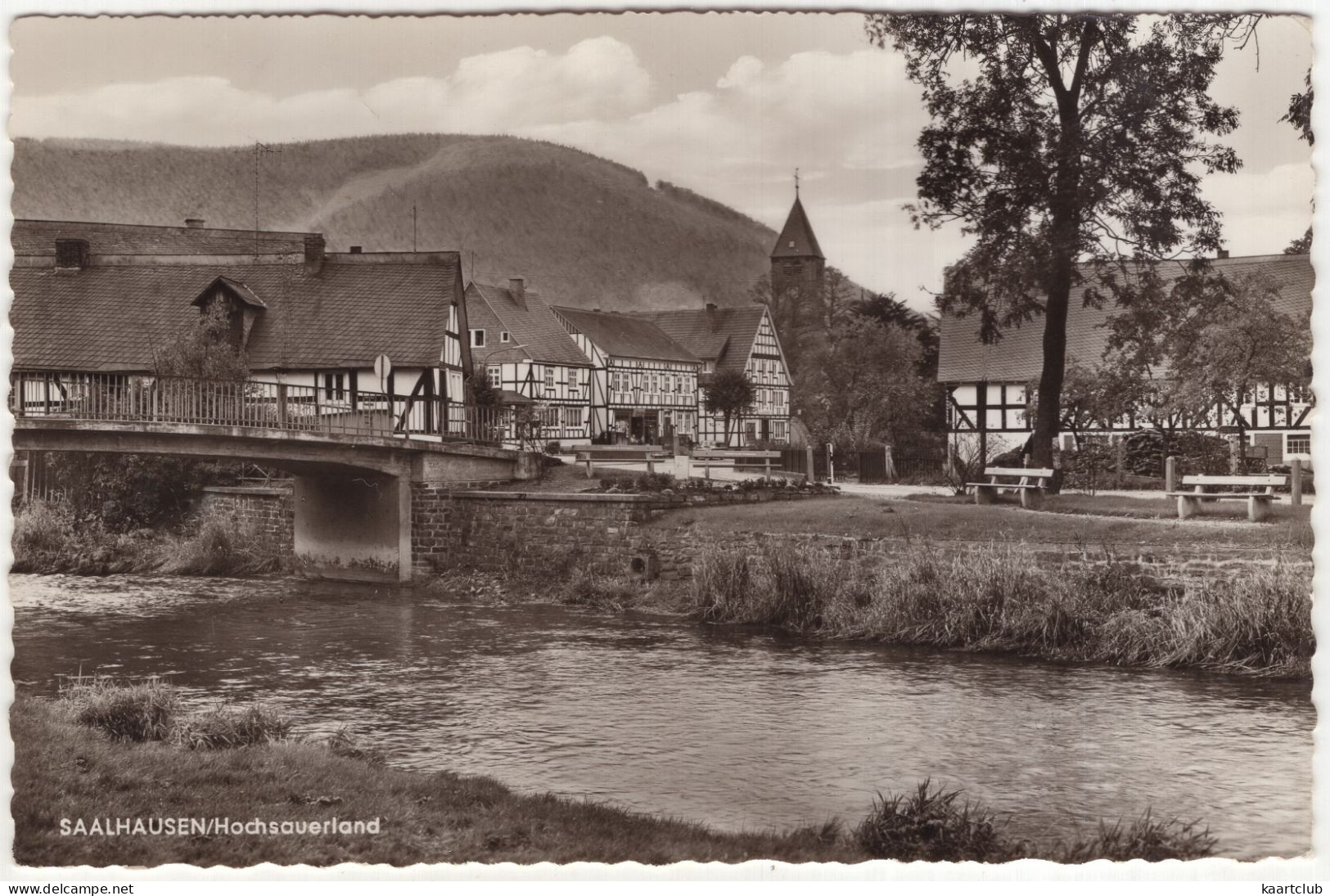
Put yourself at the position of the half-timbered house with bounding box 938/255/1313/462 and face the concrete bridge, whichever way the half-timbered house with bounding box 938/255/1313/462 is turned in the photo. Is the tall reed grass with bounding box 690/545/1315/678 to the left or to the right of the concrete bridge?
left

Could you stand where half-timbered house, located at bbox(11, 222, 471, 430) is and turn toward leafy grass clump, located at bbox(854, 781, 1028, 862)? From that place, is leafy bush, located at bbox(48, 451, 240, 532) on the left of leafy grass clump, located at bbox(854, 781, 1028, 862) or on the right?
right

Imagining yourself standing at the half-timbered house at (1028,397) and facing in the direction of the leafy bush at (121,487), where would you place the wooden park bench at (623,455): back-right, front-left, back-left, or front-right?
front-right

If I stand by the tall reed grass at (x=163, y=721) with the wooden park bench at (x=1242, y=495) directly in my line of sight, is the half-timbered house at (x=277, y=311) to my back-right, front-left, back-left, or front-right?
front-left
